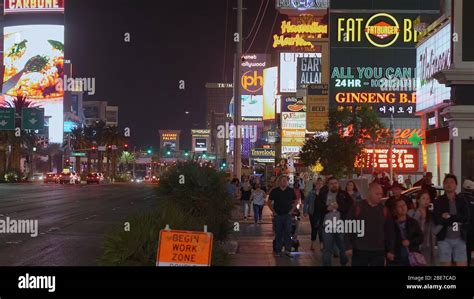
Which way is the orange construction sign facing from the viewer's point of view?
toward the camera

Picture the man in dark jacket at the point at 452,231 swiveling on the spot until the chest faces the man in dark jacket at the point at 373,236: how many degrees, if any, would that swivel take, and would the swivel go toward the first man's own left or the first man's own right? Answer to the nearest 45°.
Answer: approximately 45° to the first man's own right

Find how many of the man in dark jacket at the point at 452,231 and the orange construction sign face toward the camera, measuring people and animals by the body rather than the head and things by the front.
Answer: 2

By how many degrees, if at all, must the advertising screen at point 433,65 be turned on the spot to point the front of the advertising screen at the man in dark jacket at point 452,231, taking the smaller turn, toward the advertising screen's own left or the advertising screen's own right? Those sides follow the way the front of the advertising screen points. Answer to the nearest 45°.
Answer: approximately 45° to the advertising screen's own left

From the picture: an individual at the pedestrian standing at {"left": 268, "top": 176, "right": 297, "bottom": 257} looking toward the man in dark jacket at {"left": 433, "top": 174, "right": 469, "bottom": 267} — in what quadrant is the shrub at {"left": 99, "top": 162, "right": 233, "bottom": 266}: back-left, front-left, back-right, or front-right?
back-right

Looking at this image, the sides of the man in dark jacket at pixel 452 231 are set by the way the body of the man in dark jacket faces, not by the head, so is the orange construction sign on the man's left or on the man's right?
on the man's right

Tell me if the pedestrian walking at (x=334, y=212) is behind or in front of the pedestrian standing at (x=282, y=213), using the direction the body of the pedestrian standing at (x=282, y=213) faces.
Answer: in front

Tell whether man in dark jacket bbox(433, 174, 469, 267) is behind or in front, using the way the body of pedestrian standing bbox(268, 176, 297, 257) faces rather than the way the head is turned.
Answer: in front

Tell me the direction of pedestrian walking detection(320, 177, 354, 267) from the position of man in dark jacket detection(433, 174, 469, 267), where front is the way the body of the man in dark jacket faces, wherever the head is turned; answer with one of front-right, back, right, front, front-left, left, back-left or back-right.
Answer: back-right

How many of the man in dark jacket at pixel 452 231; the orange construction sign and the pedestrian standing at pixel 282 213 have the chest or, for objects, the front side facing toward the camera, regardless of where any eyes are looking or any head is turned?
3

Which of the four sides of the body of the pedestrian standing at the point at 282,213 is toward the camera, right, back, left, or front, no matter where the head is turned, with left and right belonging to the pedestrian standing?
front

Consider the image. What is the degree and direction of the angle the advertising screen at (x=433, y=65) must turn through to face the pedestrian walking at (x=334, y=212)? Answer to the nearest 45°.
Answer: approximately 45° to its left

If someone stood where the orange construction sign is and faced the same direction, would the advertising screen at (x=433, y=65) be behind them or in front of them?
behind
